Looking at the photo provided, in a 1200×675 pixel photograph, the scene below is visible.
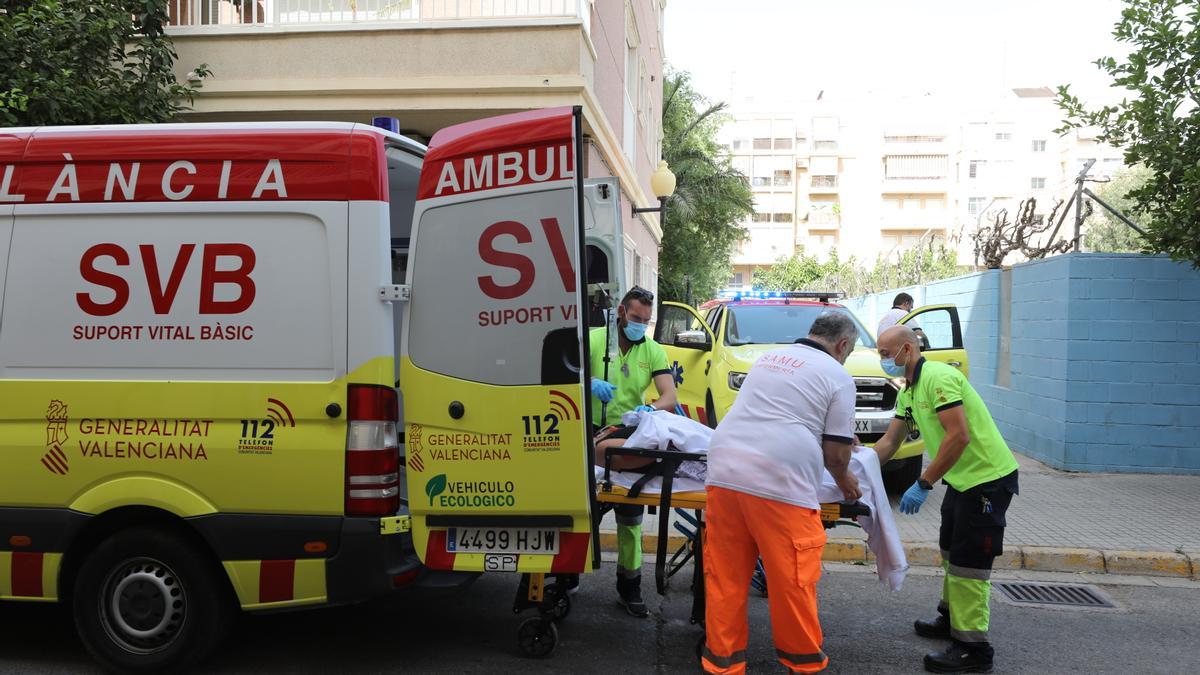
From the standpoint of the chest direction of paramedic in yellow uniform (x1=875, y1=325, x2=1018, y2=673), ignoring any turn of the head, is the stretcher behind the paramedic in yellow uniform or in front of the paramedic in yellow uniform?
in front

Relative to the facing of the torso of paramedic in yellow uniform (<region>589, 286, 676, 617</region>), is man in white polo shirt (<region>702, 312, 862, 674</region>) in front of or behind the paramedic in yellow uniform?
in front

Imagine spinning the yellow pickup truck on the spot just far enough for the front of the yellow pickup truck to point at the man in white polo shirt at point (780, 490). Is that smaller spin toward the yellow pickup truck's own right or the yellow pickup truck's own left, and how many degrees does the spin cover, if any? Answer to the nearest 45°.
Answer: approximately 45° to the yellow pickup truck's own right

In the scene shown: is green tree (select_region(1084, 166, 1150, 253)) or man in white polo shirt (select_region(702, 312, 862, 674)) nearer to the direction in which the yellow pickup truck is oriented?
the man in white polo shirt

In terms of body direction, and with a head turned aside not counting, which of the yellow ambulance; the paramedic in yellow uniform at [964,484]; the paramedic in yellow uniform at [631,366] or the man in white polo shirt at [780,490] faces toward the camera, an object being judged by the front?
the paramedic in yellow uniform at [631,366]

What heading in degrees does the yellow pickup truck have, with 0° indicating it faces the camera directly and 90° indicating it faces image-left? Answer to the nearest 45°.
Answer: approximately 315°

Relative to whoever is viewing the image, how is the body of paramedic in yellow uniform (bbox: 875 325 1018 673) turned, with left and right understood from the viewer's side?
facing to the left of the viewer
